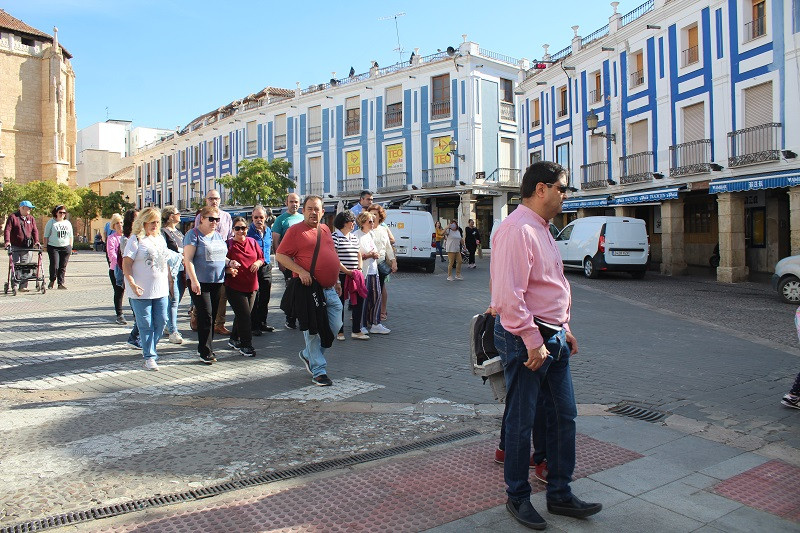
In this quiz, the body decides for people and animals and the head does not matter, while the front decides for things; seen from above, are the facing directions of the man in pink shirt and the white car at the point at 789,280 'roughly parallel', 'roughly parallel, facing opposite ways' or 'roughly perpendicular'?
roughly parallel, facing opposite ways

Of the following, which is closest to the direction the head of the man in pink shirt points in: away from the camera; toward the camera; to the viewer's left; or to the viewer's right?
to the viewer's right

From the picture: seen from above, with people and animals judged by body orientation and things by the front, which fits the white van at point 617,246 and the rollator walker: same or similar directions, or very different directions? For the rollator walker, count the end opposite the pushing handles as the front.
very different directions

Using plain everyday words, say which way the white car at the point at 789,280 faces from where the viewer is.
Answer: facing to the left of the viewer

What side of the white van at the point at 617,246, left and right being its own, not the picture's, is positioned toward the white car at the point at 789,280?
back

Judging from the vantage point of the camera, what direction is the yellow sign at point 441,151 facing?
facing the viewer and to the left of the viewer

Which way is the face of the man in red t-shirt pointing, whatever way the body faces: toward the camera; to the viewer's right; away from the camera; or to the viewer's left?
toward the camera

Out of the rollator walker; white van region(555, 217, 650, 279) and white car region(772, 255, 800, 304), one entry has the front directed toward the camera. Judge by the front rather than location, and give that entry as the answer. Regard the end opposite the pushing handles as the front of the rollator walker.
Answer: the rollator walker

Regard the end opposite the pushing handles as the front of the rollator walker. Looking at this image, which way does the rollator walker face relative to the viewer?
toward the camera

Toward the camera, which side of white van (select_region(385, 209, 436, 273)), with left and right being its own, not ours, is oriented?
back

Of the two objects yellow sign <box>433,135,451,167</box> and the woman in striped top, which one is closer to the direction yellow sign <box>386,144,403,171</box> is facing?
the woman in striped top

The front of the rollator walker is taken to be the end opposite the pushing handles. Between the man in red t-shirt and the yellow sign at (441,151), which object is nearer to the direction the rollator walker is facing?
the man in red t-shirt

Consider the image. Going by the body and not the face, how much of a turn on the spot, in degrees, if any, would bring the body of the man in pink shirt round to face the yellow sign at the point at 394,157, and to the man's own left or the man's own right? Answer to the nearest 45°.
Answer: approximately 90° to the man's own left
